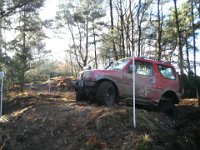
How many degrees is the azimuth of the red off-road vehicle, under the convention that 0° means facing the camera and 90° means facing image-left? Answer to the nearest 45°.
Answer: approximately 45°
